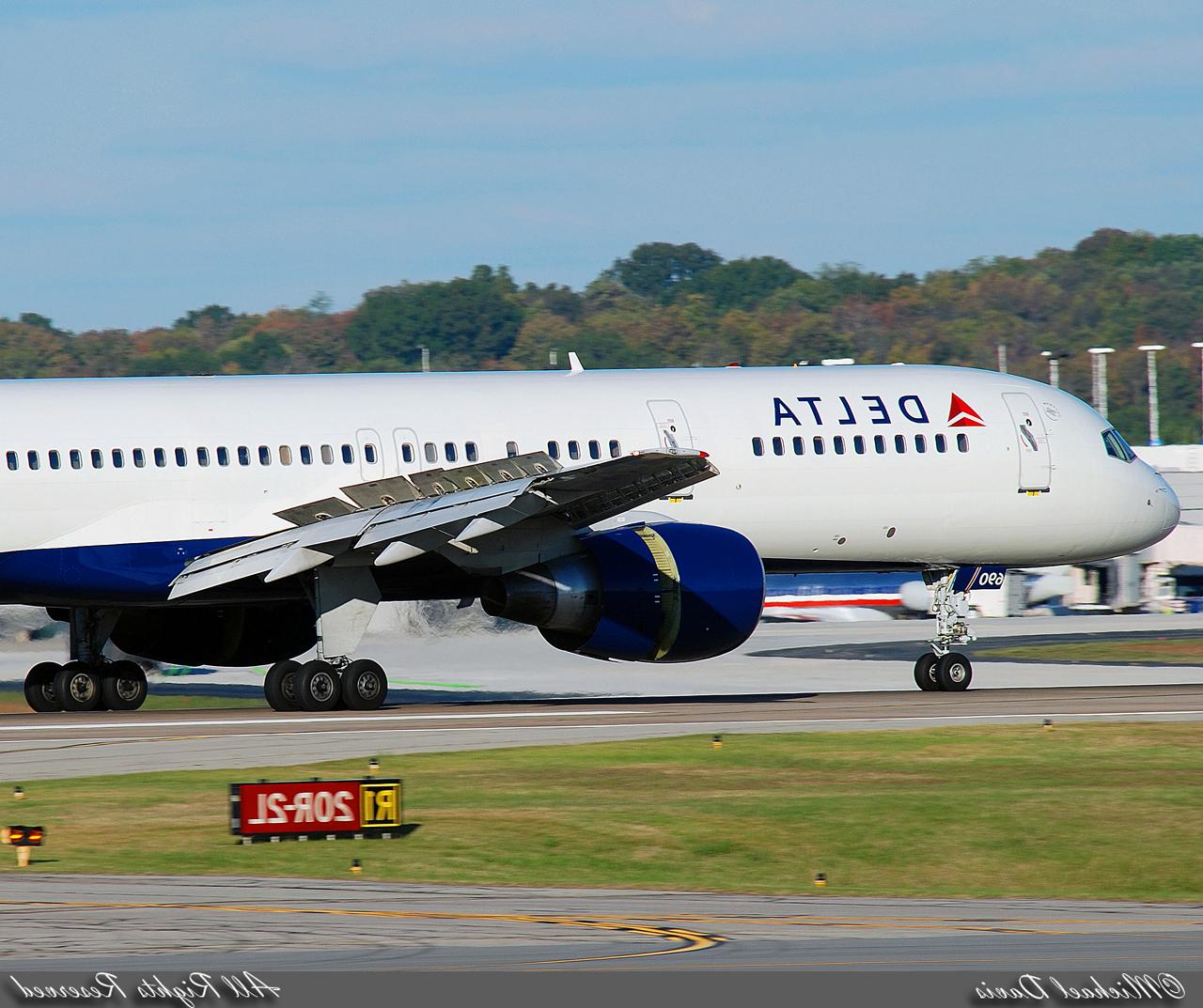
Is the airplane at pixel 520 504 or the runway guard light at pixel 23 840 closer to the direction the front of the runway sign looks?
the runway guard light

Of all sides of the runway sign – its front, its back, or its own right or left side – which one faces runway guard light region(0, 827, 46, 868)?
right

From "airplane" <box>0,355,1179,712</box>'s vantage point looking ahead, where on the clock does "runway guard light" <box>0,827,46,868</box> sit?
The runway guard light is roughly at 5 o'clock from the airplane.

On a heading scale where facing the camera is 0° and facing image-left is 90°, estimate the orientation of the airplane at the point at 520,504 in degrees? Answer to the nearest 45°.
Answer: approximately 225°

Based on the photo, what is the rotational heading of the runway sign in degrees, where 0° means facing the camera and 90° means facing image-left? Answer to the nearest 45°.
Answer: approximately 0°

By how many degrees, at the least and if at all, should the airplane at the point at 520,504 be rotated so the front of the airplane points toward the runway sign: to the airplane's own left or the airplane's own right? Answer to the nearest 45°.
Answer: approximately 135° to the airplane's own right

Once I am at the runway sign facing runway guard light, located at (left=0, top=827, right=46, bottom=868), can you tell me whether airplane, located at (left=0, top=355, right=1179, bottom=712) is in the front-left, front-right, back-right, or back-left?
back-right

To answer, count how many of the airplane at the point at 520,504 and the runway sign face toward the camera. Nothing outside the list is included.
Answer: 1

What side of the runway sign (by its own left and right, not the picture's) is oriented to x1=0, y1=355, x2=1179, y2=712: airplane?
back
